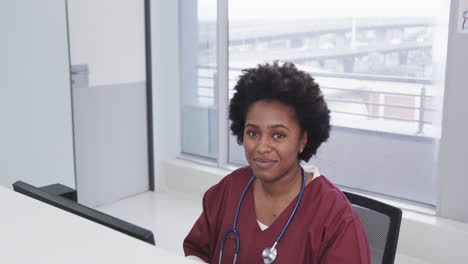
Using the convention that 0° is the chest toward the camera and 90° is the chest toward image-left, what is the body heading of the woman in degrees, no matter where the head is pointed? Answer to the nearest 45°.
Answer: approximately 45°

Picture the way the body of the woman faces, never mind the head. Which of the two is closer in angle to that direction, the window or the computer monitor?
the computer monitor

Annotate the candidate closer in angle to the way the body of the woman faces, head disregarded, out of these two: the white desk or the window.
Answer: the white desk

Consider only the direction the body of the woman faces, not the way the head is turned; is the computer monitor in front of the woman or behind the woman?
in front

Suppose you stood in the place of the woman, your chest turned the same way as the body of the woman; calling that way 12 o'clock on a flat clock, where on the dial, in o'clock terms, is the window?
The window is roughly at 5 o'clock from the woman.

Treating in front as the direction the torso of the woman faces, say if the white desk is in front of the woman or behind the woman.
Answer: in front
